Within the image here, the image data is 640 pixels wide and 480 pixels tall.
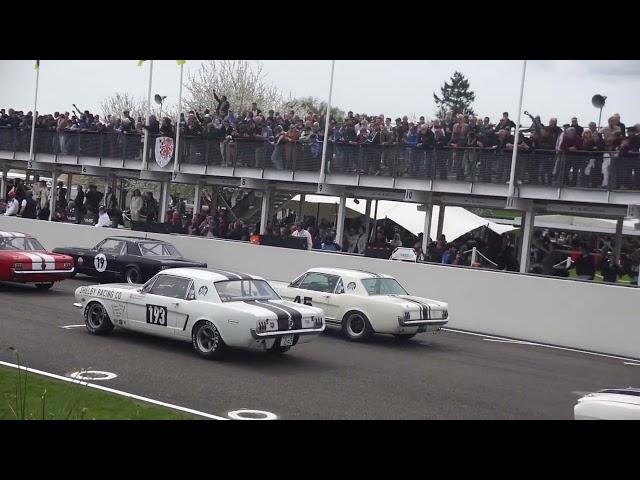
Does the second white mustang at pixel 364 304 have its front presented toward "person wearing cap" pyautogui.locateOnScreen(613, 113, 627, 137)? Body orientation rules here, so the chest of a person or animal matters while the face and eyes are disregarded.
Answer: no

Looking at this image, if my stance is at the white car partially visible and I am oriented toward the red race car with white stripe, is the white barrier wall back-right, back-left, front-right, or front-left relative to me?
front-right

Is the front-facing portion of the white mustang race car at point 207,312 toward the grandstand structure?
no
